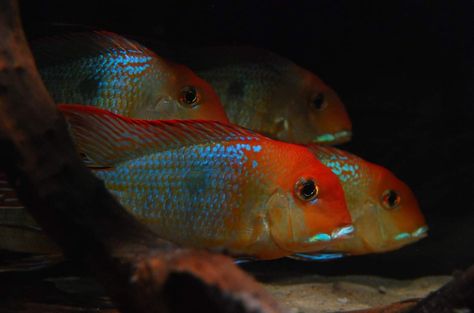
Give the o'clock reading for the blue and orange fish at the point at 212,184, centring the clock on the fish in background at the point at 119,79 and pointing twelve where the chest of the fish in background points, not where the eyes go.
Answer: The blue and orange fish is roughly at 2 o'clock from the fish in background.

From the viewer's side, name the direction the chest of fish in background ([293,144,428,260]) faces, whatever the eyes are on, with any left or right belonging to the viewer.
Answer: facing to the right of the viewer

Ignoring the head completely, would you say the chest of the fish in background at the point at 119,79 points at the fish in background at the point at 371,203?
yes

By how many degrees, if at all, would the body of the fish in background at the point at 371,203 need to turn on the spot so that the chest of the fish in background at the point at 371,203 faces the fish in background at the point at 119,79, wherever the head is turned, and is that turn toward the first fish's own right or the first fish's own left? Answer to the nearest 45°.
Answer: approximately 135° to the first fish's own right

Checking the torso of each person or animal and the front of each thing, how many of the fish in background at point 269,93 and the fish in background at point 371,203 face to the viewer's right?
2

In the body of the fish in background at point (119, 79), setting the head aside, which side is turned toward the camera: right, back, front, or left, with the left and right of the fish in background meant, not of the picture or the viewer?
right

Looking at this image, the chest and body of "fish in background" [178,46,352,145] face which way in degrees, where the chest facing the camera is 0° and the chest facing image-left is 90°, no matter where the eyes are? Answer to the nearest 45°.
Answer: approximately 270°

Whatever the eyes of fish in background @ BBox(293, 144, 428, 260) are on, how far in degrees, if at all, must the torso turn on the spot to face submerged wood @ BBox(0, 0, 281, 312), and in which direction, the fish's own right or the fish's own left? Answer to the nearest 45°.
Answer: approximately 135° to the fish's own right

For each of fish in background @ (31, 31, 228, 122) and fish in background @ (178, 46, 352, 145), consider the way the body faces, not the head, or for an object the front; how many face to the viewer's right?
2

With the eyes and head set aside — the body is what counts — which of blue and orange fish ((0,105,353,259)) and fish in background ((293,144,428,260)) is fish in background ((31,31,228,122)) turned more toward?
the fish in background

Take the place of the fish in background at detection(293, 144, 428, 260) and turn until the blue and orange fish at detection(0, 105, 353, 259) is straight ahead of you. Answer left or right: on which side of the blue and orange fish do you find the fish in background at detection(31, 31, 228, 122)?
right
